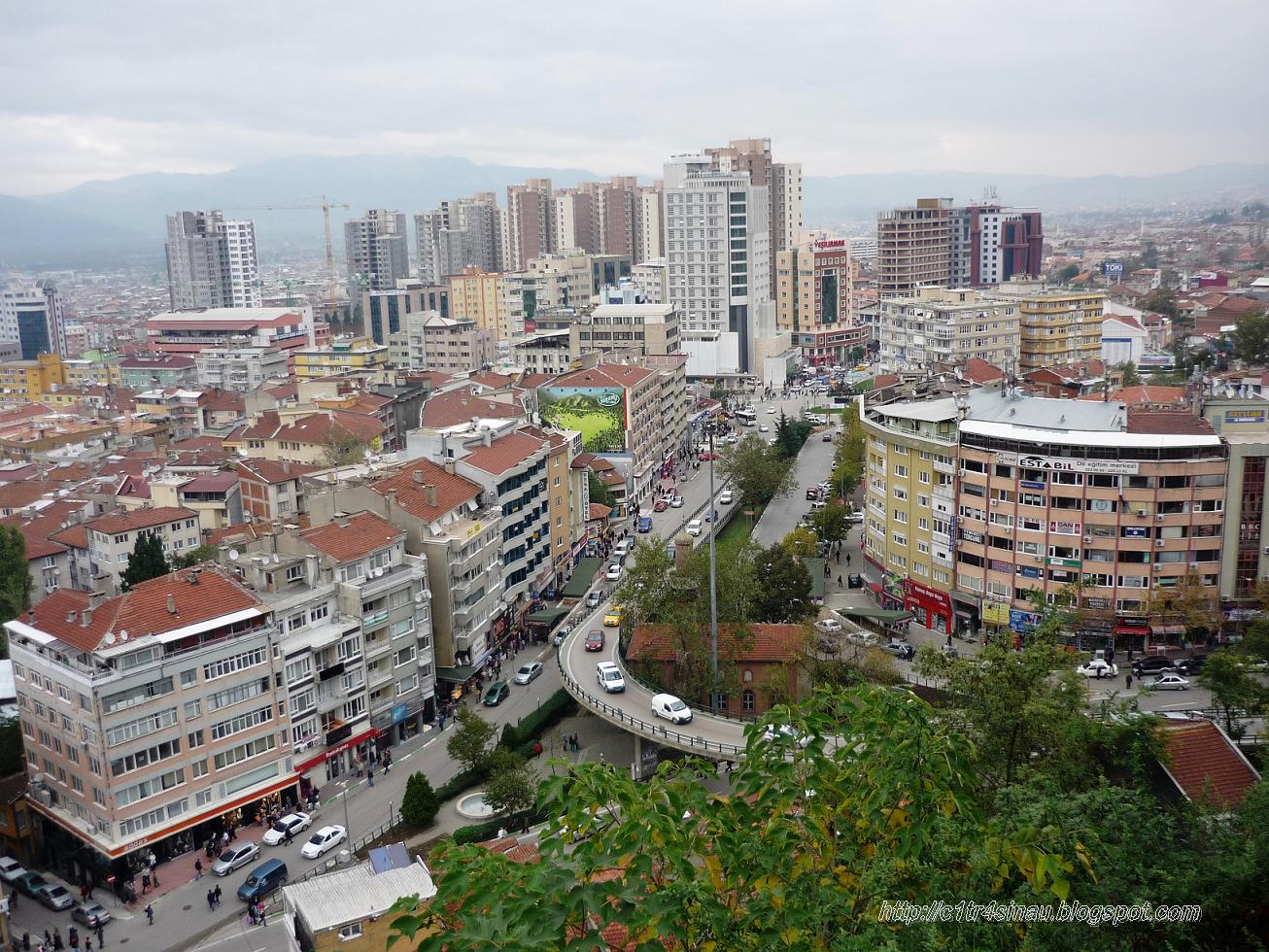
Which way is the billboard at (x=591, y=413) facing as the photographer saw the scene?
facing the viewer

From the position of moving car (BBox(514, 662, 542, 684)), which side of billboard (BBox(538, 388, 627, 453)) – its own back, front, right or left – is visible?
front

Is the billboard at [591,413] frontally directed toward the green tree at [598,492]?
yes

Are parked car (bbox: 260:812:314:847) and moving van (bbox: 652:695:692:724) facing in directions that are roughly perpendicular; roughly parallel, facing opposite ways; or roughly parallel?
roughly perpendicular
